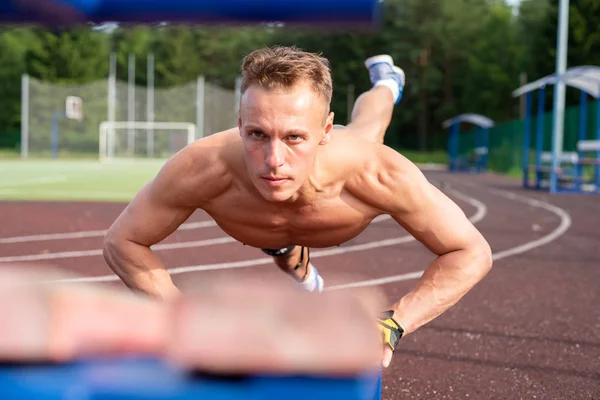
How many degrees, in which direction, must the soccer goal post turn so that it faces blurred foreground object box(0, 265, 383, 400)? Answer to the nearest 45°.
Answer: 0° — it already faces it

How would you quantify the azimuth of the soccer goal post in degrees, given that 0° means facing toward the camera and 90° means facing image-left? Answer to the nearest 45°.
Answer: approximately 0°

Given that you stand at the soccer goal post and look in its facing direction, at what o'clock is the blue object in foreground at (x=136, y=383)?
The blue object in foreground is roughly at 12 o'clock from the soccer goal post.

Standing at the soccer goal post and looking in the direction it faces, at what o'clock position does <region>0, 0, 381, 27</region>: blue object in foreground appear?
The blue object in foreground is roughly at 12 o'clock from the soccer goal post.

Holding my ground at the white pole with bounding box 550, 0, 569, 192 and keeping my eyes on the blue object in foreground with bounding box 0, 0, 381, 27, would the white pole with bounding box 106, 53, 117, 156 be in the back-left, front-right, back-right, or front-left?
back-right

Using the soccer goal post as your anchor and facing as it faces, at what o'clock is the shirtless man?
The shirtless man is roughly at 12 o'clock from the soccer goal post.
